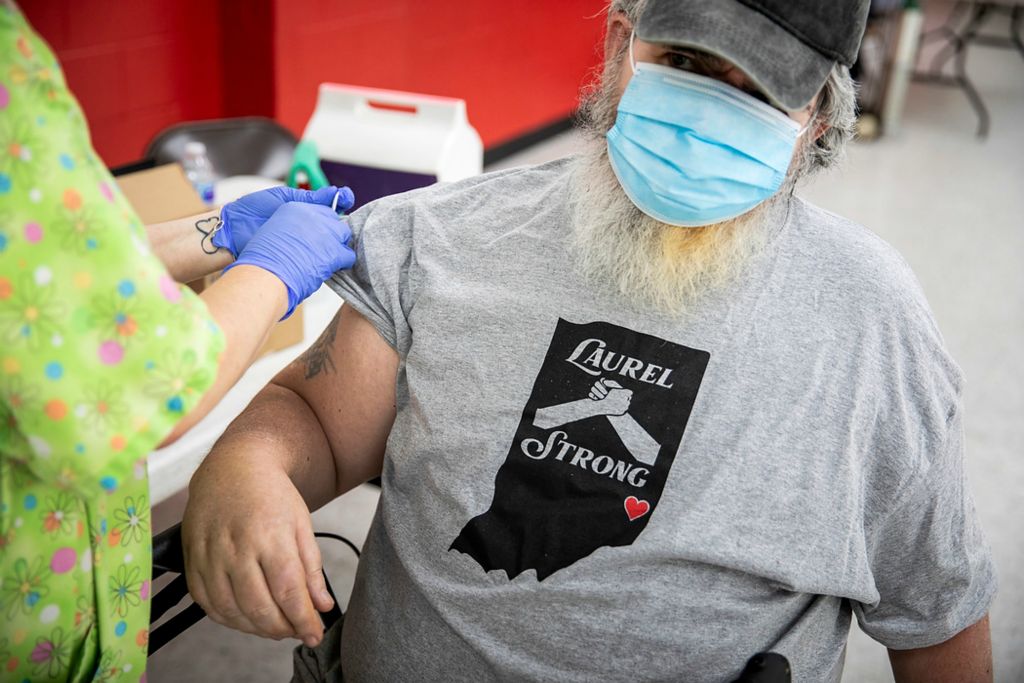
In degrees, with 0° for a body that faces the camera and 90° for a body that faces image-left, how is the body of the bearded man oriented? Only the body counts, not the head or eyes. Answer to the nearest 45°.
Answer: approximately 0°

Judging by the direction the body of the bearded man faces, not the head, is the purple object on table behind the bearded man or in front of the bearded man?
behind

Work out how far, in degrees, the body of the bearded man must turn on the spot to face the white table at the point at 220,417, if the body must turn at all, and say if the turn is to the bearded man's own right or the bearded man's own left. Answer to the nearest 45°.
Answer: approximately 90° to the bearded man's own right

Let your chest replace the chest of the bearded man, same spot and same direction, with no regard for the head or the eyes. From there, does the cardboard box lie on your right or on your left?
on your right

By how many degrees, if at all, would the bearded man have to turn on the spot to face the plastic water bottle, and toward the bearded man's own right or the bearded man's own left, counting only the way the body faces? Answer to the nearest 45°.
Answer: approximately 135° to the bearded man's own right
